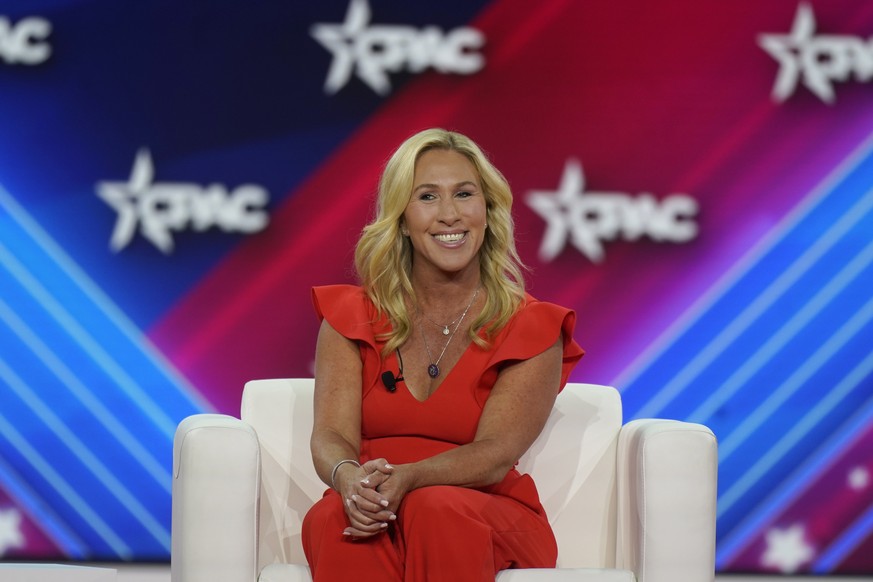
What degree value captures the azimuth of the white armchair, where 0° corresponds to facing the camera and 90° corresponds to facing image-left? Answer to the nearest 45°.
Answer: approximately 0°

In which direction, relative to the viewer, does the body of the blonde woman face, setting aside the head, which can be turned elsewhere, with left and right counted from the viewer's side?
facing the viewer

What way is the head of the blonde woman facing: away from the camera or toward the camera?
toward the camera
